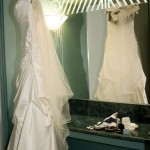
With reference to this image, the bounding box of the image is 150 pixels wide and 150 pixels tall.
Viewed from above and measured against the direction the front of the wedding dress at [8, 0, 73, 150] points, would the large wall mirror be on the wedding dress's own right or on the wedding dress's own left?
on the wedding dress's own right

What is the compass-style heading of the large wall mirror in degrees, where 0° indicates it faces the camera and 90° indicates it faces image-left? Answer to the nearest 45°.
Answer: approximately 45°
